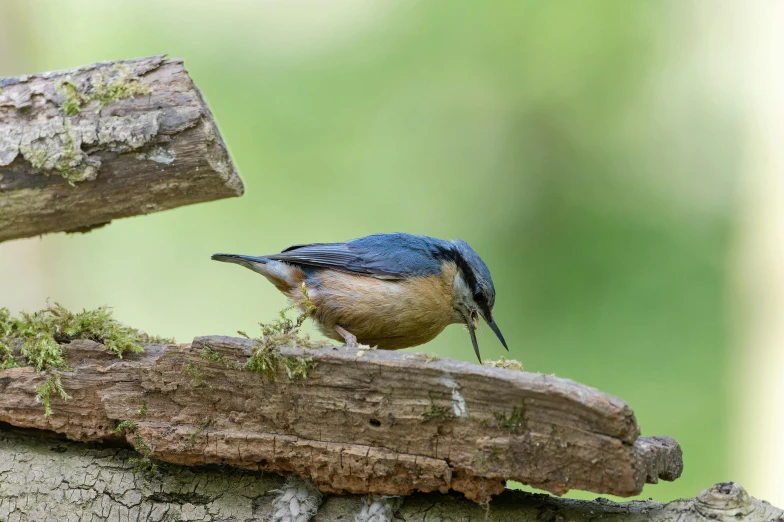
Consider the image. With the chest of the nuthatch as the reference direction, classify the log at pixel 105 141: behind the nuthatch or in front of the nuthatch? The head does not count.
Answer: behind

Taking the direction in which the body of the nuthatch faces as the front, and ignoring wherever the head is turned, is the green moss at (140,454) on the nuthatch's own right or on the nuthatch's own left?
on the nuthatch's own right

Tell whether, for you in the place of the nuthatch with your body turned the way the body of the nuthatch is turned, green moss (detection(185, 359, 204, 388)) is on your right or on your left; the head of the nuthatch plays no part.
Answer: on your right

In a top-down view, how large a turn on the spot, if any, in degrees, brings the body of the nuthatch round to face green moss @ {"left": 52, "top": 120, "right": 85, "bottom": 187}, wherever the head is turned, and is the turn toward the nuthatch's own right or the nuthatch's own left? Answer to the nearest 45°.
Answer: approximately 135° to the nuthatch's own right

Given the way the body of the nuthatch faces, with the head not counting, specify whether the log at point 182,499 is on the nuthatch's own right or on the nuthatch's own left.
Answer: on the nuthatch's own right

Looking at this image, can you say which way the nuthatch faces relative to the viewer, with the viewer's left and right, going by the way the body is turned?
facing to the right of the viewer
